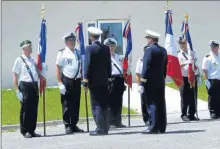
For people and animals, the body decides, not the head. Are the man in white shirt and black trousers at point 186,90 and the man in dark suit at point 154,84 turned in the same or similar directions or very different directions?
very different directions

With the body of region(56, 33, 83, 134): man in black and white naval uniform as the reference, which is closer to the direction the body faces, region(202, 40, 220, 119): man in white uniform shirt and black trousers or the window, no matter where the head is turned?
the man in white uniform shirt and black trousers

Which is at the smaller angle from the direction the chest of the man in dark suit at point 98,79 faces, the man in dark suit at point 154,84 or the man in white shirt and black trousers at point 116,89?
the man in white shirt and black trousers

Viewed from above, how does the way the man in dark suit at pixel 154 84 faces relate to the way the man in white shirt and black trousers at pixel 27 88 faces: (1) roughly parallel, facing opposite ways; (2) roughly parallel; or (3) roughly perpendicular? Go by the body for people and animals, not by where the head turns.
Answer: roughly parallel, facing opposite ways

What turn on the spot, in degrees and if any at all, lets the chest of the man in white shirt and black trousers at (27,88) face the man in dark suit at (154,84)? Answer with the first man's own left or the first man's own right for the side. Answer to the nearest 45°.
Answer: approximately 45° to the first man's own left

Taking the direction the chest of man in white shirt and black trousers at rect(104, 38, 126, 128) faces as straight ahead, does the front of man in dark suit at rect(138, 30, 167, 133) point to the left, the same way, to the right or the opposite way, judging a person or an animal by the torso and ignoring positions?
the opposite way

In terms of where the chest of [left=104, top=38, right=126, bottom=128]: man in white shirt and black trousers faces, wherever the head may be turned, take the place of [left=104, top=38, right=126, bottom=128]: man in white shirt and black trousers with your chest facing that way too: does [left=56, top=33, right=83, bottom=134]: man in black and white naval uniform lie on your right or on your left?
on your right

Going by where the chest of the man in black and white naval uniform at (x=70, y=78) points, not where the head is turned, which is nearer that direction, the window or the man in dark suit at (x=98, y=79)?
the man in dark suit

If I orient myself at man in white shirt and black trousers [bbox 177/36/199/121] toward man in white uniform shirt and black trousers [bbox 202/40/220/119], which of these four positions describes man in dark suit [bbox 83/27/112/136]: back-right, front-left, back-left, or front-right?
back-right

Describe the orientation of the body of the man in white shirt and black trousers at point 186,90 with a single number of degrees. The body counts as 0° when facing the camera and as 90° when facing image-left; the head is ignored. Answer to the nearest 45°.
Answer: approximately 315°

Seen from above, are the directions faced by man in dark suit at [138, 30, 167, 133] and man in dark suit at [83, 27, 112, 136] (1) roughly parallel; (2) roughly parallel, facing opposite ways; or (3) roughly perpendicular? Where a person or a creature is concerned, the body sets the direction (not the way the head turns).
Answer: roughly parallel

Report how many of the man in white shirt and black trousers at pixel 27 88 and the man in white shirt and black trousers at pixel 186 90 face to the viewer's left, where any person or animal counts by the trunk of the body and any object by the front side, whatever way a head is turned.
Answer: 0

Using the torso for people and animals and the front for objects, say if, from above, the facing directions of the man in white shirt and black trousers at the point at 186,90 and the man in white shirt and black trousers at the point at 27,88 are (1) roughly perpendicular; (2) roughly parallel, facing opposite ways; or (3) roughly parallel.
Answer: roughly parallel

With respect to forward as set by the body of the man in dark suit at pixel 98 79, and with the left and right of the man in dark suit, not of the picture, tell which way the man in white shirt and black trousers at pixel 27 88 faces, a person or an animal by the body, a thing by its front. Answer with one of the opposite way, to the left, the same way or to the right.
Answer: the opposite way

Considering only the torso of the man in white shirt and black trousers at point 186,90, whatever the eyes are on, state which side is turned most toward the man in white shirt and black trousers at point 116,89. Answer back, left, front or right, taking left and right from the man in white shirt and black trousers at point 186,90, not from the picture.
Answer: right
